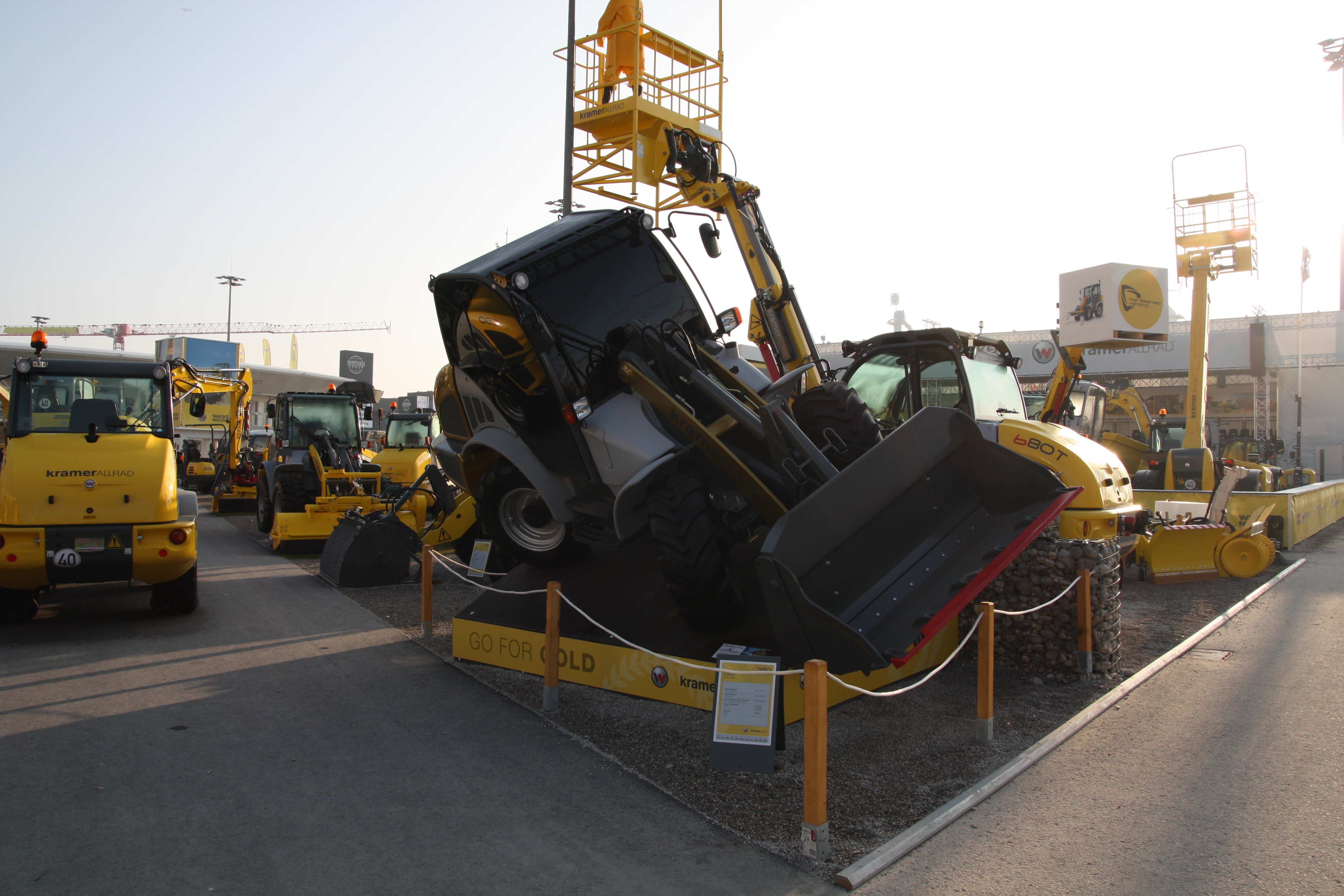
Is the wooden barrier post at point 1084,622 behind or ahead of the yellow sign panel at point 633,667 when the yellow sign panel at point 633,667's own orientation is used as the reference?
behind

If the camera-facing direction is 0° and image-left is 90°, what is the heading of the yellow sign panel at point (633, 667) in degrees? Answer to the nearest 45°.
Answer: approximately 45°

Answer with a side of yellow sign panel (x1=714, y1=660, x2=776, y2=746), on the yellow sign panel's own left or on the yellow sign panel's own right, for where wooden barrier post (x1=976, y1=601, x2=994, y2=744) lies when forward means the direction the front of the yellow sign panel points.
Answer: on the yellow sign panel's own left

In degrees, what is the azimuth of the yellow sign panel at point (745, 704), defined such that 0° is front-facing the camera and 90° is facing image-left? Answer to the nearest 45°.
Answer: approximately 0°

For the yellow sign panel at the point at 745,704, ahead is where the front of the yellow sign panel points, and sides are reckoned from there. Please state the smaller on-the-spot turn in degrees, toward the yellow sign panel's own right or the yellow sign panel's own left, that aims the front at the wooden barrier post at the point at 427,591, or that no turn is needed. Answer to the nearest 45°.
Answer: approximately 135° to the yellow sign panel's own right

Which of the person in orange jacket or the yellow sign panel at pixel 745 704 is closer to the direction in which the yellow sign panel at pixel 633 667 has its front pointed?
the yellow sign panel

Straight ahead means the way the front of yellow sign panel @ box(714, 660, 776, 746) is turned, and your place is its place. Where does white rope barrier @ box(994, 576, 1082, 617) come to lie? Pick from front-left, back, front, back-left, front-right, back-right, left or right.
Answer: back-left
